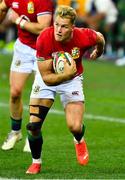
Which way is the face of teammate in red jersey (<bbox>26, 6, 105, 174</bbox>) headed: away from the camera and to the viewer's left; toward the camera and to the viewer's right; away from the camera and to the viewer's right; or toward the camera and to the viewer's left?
toward the camera and to the viewer's left

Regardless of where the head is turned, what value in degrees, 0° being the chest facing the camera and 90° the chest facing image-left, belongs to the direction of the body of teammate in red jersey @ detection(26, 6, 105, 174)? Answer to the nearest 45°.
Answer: approximately 0°
